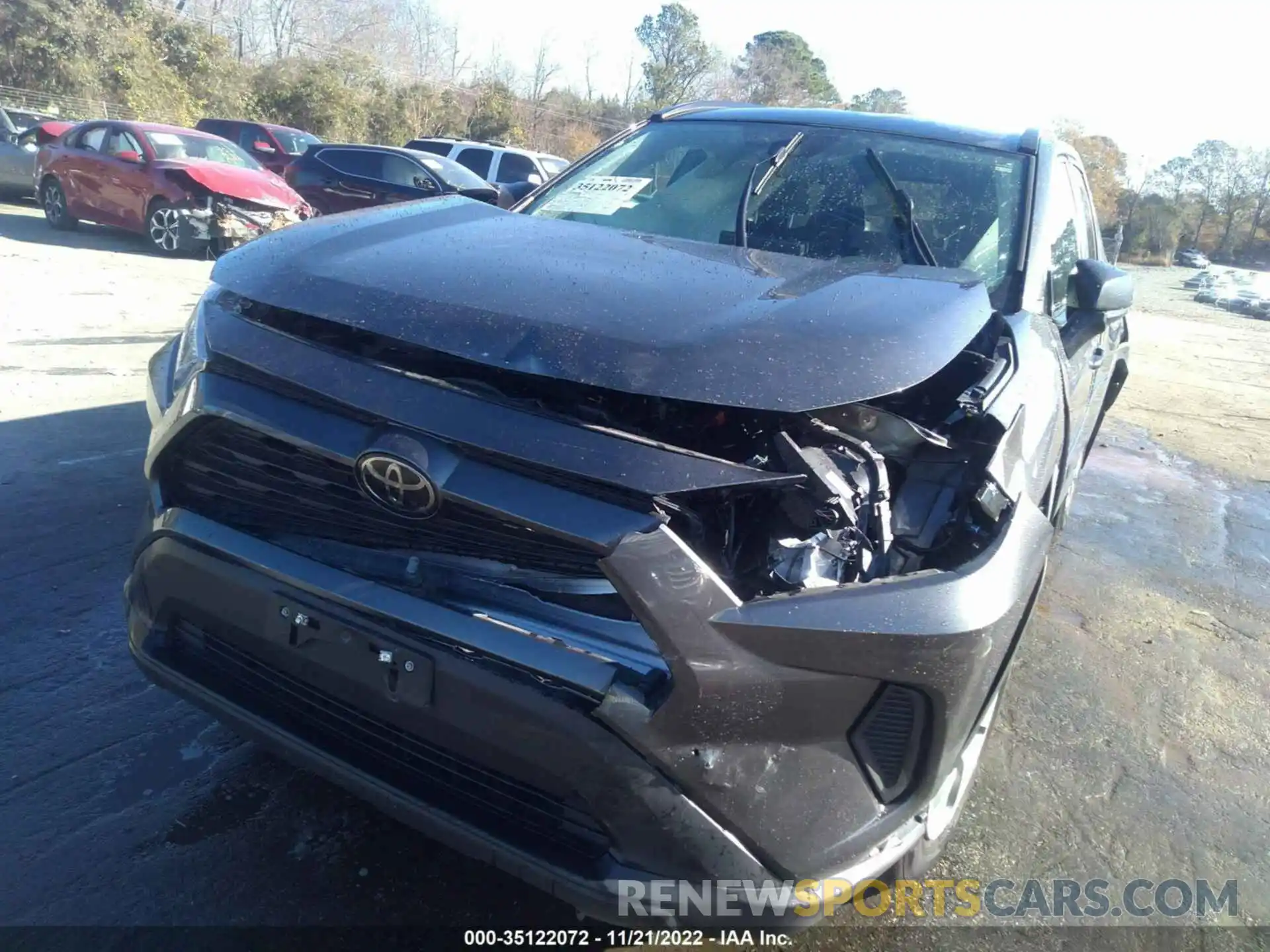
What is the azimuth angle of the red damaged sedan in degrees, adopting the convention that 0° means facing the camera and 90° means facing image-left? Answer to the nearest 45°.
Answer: approximately 315°

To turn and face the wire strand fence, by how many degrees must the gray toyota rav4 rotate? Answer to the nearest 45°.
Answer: approximately 90° to its right

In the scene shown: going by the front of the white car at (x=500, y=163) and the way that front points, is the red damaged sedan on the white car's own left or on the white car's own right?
on the white car's own right

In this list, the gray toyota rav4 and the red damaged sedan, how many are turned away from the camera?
0

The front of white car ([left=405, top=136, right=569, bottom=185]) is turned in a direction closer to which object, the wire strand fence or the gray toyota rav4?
the gray toyota rav4

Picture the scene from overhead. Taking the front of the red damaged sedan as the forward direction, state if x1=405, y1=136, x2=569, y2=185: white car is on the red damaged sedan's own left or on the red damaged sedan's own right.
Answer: on the red damaged sedan's own left

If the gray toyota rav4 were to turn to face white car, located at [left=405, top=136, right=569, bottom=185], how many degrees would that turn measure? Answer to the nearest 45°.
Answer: approximately 135° to its right

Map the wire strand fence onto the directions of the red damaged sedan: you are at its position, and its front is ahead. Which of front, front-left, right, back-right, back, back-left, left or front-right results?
back-left

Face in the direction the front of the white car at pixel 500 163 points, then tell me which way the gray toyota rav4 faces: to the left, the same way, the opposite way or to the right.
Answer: to the right

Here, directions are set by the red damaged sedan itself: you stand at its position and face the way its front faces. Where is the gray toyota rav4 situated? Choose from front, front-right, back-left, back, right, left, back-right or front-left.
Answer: front-right

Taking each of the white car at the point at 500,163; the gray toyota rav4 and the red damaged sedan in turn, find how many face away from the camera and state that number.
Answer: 0

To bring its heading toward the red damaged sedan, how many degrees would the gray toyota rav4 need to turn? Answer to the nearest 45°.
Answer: approximately 90° to its right

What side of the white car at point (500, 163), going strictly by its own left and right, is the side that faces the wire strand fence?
back

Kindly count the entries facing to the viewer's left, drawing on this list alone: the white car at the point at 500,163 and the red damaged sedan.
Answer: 0

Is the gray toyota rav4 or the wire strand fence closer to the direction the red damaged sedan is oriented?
the gray toyota rav4

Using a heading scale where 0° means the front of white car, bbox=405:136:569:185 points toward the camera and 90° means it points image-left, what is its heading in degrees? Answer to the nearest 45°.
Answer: approximately 315°

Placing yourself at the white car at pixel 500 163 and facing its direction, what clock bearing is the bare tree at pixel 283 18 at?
The bare tree is roughly at 7 o'clock from the white car.
